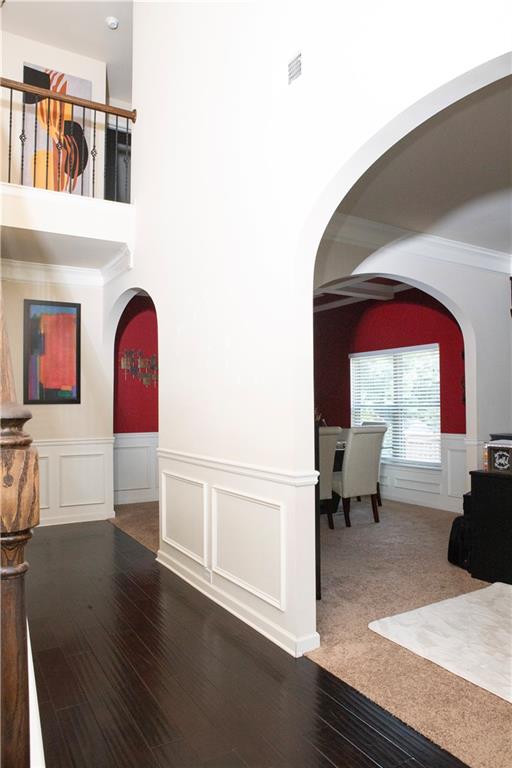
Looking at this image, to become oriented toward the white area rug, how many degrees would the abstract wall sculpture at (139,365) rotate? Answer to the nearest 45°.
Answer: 0° — it already faces it

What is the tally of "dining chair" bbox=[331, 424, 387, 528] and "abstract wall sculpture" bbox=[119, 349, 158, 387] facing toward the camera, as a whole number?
1

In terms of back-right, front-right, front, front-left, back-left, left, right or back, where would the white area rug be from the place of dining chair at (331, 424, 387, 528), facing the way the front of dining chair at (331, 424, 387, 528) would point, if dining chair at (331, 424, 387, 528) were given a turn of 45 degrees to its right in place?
back

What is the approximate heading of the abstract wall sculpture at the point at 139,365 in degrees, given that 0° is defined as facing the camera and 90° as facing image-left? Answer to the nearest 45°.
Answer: approximately 0°

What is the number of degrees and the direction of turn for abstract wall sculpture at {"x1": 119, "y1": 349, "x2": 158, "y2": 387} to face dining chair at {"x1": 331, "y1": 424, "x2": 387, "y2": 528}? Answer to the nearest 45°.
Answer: approximately 45° to its left

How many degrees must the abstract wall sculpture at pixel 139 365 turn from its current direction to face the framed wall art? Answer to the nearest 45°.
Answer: approximately 45° to its right

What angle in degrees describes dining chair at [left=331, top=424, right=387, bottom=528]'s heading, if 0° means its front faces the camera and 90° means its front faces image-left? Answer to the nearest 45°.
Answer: approximately 135°

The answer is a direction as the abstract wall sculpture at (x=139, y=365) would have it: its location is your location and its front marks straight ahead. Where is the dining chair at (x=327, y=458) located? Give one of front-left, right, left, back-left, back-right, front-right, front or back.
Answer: front-left

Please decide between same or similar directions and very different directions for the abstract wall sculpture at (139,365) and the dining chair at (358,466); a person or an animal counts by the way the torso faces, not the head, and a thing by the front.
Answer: very different directions
